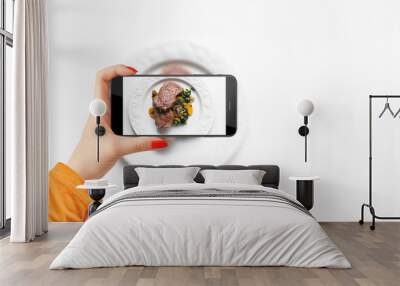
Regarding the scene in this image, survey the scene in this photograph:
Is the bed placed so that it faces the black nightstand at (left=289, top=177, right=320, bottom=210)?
no

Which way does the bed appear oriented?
toward the camera

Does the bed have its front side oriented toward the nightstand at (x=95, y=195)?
no
